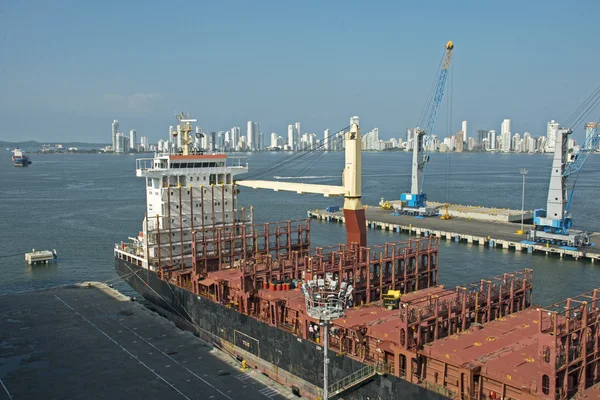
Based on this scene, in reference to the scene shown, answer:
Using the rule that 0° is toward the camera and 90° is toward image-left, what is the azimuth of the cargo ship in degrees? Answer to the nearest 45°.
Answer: approximately 315°
